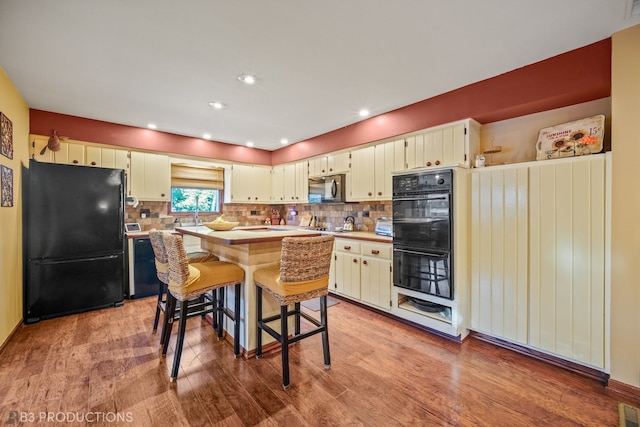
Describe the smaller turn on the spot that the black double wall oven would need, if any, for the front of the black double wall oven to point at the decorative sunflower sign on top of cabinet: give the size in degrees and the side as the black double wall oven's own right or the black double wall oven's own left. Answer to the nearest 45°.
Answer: approximately 135° to the black double wall oven's own left

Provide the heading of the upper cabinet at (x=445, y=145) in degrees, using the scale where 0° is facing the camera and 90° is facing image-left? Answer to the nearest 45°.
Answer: approximately 45°

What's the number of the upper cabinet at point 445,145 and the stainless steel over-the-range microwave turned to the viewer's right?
0

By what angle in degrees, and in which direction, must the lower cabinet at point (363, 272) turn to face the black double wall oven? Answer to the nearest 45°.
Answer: approximately 90° to its left

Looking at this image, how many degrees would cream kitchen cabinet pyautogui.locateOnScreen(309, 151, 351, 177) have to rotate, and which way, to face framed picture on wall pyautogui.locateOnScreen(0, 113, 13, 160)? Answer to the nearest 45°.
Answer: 0° — it already faces it

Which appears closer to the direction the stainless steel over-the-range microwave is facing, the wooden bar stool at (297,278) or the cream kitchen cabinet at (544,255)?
the wooden bar stool

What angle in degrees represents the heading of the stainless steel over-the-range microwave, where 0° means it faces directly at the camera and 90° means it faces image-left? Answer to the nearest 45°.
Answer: approximately 45°

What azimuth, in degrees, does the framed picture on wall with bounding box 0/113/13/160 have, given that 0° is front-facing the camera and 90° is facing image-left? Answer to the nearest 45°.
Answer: approximately 270°

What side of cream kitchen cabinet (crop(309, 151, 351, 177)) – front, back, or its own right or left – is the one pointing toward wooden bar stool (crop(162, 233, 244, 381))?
front

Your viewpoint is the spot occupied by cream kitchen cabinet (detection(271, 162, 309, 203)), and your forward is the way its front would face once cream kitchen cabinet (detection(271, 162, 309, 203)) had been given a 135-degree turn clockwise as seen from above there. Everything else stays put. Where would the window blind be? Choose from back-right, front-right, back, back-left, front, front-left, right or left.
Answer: left
